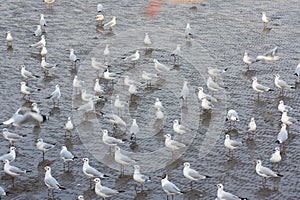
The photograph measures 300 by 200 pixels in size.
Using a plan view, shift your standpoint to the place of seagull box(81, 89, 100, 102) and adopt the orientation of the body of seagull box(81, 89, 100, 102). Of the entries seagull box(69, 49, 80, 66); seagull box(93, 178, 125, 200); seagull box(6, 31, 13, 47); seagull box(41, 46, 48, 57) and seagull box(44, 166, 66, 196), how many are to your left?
2

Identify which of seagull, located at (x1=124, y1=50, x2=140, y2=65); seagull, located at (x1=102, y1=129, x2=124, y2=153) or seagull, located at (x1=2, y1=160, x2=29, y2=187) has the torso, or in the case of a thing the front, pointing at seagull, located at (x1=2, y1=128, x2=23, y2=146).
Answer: seagull, located at (x1=102, y1=129, x2=124, y2=153)

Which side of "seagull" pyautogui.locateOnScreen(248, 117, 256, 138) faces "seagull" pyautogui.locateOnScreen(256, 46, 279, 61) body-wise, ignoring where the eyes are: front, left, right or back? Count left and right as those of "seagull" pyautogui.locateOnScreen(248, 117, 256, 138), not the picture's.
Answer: back

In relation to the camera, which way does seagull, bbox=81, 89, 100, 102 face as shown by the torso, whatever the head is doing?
to the viewer's left

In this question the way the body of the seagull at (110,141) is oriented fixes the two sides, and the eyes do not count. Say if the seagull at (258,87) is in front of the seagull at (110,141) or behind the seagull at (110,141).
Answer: behind

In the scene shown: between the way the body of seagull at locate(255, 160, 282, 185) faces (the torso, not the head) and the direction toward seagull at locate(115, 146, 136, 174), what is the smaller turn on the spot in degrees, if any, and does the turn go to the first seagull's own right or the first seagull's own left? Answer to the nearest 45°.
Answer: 0° — it already faces it

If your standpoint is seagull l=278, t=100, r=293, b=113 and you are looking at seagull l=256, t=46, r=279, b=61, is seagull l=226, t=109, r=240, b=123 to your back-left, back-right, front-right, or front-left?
back-left
